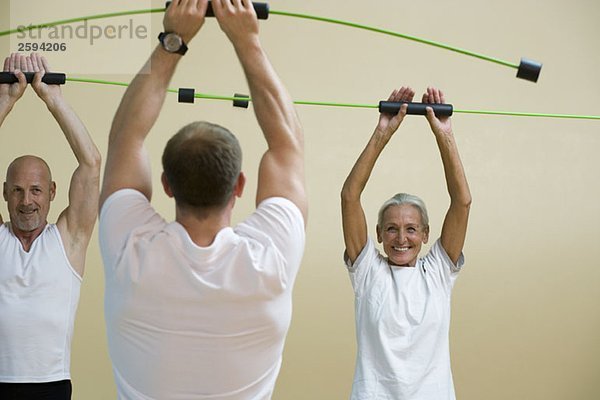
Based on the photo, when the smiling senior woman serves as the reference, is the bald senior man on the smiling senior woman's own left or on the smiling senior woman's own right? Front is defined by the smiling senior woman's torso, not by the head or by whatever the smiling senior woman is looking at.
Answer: on the smiling senior woman's own right

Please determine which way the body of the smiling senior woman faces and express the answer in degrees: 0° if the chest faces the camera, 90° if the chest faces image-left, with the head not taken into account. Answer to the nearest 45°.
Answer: approximately 0°
